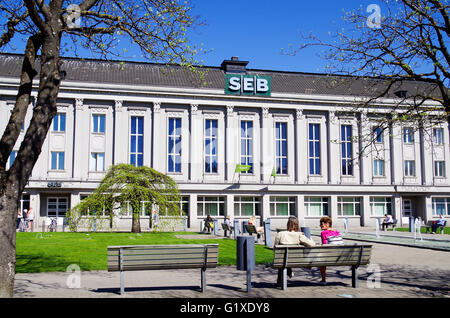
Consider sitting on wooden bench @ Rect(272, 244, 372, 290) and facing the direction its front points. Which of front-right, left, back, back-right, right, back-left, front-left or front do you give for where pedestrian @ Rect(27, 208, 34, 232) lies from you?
front-left

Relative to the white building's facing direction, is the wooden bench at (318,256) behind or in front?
in front

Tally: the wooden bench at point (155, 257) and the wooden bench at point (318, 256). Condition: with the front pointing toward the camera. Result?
0

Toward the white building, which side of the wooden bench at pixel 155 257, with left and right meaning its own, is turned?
front

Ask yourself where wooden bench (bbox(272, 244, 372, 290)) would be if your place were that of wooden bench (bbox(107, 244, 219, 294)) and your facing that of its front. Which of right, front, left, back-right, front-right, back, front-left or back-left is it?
right

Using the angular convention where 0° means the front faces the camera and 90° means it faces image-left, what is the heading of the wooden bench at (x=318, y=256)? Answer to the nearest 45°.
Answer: approximately 180°

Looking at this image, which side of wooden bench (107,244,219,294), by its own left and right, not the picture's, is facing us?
back

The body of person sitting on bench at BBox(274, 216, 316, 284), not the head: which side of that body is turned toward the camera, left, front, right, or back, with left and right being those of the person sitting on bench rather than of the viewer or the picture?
back

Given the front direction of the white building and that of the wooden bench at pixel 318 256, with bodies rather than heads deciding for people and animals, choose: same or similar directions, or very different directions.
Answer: very different directions

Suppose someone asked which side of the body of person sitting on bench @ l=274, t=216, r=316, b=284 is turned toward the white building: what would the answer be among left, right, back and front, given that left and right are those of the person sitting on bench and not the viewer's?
front
